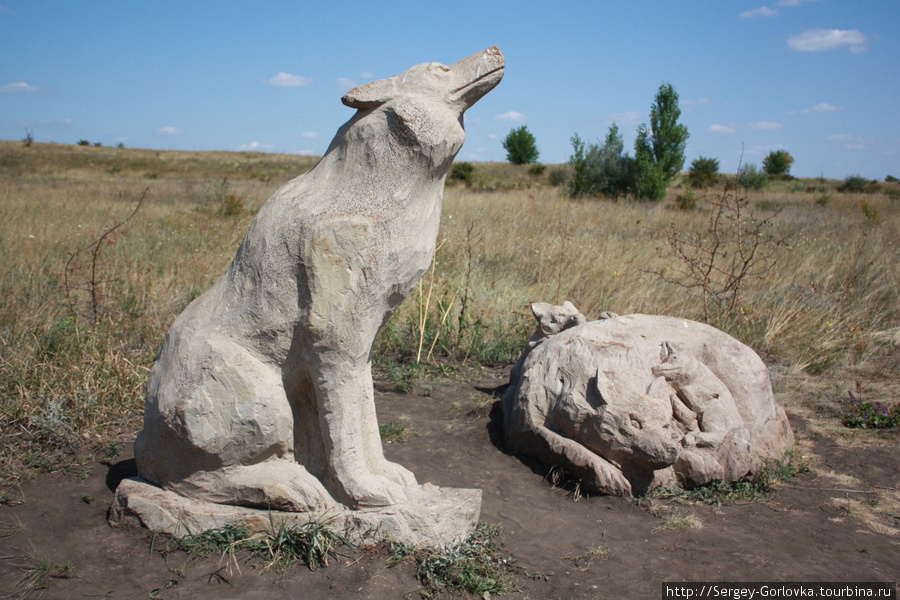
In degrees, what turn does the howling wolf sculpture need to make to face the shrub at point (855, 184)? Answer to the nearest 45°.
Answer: approximately 45° to its left

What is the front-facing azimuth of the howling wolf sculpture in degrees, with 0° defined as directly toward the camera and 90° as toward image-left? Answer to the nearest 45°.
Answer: approximately 270°

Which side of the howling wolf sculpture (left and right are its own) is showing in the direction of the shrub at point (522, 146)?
left

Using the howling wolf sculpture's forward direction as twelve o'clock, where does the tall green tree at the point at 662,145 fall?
The tall green tree is roughly at 10 o'clock from the howling wolf sculpture.

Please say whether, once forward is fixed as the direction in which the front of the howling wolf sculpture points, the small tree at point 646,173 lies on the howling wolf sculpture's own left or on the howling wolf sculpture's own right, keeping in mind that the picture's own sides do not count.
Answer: on the howling wolf sculpture's own left

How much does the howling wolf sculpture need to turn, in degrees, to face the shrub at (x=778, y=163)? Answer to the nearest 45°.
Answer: approximately 45° to its left

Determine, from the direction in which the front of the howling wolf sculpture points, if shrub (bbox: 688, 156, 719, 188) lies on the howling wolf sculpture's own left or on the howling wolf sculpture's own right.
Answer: on the howling wolf sculpture's own left
